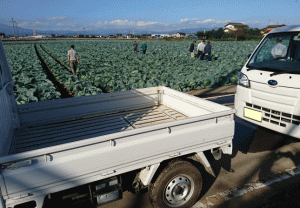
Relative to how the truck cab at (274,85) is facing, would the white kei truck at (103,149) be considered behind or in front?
in front

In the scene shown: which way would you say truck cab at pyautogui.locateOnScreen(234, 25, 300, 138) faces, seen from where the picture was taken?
facing the viewer and to the left of the viewer
